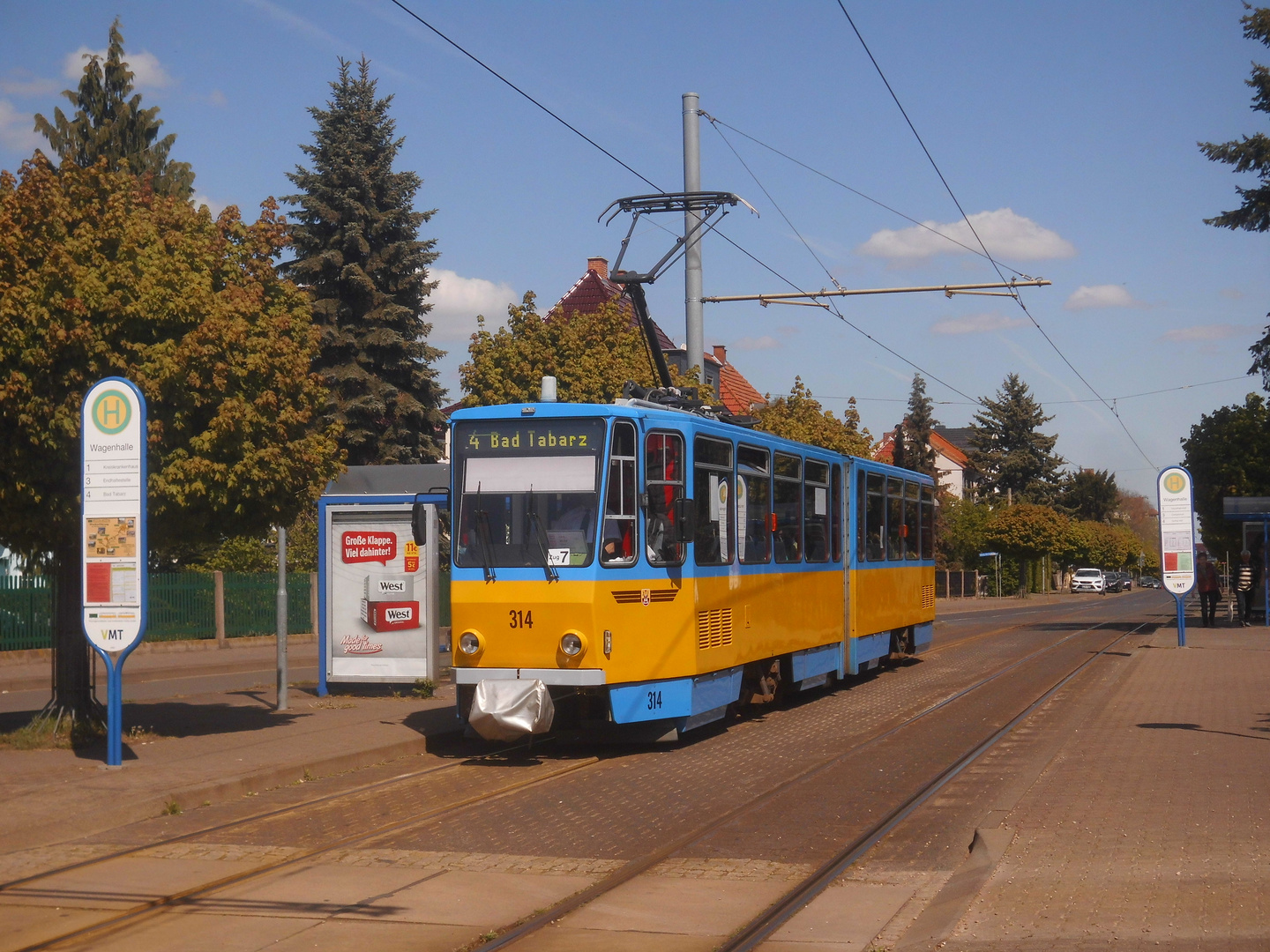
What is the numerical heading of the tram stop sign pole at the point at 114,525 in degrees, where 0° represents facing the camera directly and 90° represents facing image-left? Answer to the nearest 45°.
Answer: approximately 0°

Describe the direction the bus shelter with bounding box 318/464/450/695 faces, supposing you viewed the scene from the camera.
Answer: facing to the right of the viewer

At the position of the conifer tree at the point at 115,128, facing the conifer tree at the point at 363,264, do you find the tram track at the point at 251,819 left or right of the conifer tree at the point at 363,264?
right

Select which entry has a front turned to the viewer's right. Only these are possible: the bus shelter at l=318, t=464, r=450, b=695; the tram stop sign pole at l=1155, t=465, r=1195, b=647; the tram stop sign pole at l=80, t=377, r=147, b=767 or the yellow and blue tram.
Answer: the bus shelter

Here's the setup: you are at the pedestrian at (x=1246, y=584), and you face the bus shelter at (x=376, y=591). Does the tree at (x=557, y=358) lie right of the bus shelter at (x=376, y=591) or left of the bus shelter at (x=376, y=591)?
right

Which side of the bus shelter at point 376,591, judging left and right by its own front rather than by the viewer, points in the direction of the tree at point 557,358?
left

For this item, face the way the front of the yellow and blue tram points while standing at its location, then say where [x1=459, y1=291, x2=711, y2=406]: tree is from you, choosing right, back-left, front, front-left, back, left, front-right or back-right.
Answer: back-right

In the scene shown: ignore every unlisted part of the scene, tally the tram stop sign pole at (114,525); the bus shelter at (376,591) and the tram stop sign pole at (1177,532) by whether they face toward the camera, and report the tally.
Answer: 2
